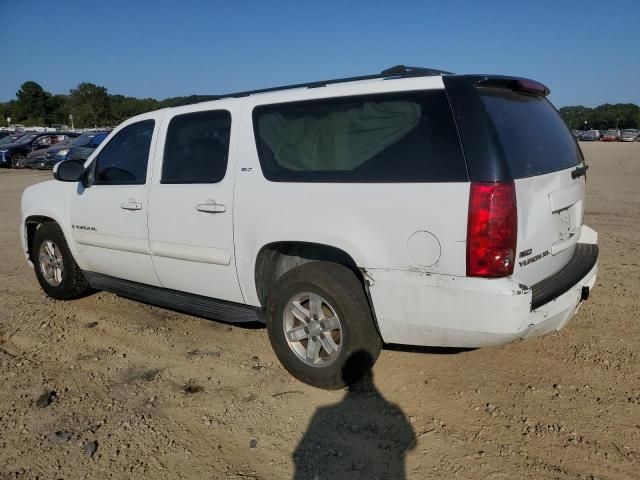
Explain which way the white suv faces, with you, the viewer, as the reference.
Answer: facing away from the viewer and to the left of the viewer

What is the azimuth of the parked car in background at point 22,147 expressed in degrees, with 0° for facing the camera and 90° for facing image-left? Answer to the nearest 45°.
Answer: approximately 45°

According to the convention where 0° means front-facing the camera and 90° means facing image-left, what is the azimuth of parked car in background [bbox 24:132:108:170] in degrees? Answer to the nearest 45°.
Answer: approximately 45°

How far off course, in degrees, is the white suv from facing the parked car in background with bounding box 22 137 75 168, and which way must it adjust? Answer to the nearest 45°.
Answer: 0° — it already faces it

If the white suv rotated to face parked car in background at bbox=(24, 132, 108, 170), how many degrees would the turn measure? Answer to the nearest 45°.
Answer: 0° — it already faces it

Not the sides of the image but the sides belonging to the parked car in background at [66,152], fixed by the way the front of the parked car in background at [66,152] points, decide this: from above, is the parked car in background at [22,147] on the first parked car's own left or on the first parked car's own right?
on the first parked car's own right
